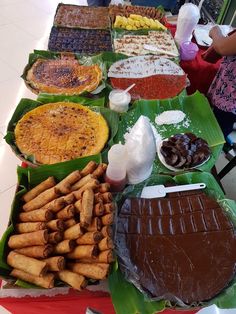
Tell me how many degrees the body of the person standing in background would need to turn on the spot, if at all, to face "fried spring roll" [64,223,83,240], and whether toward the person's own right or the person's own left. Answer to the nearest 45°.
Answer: approximately 90° to the person's own left

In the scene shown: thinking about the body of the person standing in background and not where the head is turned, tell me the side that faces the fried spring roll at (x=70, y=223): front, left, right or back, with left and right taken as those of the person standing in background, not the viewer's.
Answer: left

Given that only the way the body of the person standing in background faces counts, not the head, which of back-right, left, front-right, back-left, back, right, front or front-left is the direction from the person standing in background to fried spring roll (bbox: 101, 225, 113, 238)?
left

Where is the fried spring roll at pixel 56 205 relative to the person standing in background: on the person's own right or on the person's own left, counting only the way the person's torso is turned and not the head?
on the person's own left

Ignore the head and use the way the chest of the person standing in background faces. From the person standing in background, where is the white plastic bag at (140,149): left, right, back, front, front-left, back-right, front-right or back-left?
left

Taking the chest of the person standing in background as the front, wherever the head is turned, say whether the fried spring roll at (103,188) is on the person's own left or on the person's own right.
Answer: on the person's own left

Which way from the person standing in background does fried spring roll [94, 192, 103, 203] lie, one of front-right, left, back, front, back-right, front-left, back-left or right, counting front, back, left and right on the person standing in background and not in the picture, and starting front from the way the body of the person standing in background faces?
left

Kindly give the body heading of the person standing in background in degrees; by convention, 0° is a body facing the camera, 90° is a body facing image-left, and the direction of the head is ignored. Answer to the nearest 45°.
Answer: approximately 90°

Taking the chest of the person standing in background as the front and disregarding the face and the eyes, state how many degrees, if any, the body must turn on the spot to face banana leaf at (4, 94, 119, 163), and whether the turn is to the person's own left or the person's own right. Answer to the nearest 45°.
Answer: approximately 45° to the person's own left

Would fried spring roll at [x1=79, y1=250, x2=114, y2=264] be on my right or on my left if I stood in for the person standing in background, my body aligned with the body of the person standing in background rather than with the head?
on my left

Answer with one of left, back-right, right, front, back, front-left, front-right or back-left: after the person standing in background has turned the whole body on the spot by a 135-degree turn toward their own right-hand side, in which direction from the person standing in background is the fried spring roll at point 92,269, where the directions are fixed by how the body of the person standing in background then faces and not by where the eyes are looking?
back-right

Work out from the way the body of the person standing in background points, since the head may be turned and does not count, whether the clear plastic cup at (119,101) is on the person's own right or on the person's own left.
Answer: on the person's own left

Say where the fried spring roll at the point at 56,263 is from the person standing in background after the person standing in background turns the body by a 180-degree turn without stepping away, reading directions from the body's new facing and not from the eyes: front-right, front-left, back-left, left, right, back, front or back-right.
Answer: right

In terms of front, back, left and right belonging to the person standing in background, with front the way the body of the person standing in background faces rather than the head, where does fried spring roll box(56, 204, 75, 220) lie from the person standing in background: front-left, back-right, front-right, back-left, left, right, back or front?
left

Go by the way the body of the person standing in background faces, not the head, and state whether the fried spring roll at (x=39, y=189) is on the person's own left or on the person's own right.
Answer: on the person's own left

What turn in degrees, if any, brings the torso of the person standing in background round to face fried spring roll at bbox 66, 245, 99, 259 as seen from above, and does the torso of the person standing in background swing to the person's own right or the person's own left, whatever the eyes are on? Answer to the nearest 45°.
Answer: approximately 90° to the person's own left

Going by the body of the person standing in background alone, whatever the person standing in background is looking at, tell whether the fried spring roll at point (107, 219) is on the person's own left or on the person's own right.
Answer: on the person's own left
